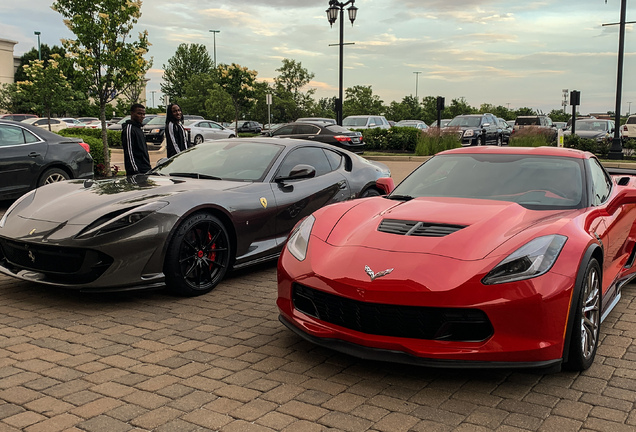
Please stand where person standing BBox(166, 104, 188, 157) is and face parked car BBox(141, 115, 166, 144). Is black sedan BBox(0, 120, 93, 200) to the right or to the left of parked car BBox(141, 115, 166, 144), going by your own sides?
left

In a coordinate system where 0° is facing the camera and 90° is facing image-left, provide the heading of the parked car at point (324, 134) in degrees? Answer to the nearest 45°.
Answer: approximately 135°

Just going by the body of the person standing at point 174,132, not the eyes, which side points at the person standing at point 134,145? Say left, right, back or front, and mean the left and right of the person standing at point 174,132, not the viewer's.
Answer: right

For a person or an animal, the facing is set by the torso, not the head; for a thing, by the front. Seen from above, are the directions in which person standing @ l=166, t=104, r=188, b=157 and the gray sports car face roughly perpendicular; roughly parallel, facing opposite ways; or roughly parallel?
roughly perpendicular

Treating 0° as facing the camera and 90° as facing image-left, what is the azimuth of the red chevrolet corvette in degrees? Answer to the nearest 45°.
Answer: approximately 45°

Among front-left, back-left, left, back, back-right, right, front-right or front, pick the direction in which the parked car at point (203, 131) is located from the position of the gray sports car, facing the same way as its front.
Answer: back-right

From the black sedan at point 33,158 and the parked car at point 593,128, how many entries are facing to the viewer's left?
1

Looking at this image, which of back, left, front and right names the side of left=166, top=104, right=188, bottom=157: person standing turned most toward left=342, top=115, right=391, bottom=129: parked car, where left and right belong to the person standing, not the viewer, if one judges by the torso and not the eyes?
left

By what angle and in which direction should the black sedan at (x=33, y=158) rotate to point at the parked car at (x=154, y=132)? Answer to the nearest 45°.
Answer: approximately 90° to its right

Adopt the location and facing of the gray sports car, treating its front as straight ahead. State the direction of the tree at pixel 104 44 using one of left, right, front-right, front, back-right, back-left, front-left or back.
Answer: back-right
